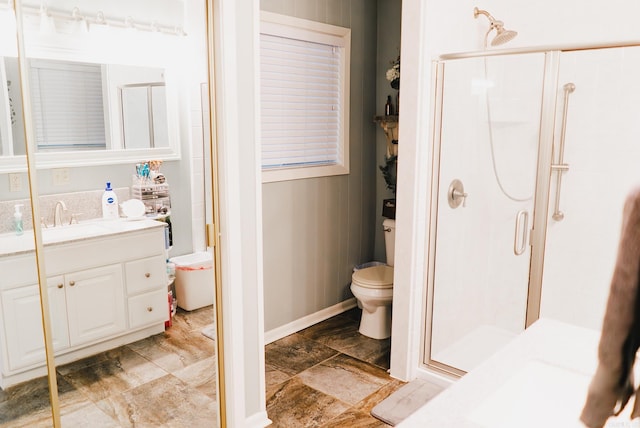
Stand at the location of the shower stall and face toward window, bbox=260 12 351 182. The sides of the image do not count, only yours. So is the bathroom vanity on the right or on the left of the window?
left

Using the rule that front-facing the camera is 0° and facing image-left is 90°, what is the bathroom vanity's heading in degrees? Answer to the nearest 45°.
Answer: approximately 315°

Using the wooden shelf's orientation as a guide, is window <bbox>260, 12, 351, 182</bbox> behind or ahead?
ahead

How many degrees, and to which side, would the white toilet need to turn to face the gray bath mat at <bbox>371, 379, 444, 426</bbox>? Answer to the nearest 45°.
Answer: approximately 45° to its left

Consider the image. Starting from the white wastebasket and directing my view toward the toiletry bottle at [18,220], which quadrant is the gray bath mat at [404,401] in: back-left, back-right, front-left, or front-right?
back-left

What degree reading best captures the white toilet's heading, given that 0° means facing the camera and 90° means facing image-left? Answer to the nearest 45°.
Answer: approximately 45°

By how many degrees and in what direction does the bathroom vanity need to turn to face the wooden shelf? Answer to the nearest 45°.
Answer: approximately 90° to its left
